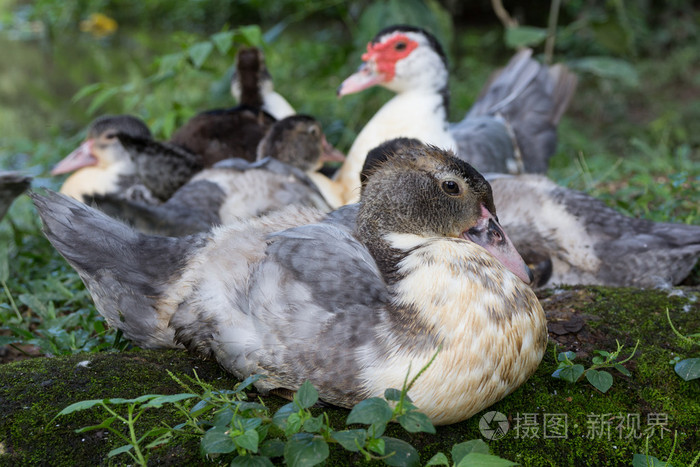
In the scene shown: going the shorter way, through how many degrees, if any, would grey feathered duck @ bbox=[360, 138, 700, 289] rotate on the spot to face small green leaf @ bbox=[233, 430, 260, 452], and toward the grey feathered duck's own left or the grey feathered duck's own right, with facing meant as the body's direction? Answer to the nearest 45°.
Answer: approximately 45° to the grey feathered duck's own left

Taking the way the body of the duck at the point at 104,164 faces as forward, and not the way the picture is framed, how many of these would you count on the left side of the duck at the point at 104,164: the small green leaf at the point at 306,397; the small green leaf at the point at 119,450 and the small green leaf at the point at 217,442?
3

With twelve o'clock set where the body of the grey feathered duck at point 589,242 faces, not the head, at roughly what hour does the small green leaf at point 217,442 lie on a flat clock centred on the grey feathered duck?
The small green leaf is roughly at 10 o'clock from the grey feathered duck.

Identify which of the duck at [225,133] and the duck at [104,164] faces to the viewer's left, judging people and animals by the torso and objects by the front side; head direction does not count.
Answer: the duck at [104,164]

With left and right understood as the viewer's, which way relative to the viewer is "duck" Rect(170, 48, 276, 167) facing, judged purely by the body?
facing away from the viewer and to the right of the viewer

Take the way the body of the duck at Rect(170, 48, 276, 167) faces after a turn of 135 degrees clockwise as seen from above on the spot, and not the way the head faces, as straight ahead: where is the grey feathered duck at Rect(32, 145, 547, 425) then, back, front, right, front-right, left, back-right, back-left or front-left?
front

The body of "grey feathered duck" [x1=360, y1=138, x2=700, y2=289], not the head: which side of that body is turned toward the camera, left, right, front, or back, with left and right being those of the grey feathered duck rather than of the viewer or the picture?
left

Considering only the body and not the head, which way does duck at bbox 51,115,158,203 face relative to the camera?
to the viewer's left

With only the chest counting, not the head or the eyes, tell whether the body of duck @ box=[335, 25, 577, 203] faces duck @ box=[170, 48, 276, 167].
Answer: yes

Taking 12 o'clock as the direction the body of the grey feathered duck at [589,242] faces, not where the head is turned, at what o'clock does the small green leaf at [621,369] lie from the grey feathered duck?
The small green leaf is roughly at 9 o'clock from the grey feathered duck.

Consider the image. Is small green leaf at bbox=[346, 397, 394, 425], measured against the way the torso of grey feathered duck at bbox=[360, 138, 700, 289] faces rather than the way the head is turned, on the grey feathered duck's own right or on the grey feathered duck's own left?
on the grey feathered duck's own left

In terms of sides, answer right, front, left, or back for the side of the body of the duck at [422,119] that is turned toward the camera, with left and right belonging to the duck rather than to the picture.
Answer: left

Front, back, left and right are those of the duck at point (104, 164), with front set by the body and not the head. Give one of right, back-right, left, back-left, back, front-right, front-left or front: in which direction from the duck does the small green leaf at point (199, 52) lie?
back
